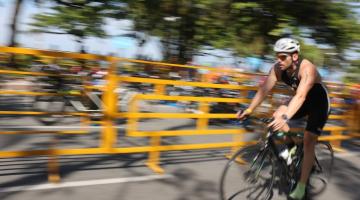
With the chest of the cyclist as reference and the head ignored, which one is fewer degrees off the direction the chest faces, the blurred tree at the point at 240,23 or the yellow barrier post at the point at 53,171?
the yellow barrier post

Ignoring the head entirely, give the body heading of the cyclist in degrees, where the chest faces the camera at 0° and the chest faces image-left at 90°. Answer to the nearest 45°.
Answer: approximately 45°

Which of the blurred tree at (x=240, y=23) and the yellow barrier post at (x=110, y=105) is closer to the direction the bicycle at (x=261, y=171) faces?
the yellow barrier post

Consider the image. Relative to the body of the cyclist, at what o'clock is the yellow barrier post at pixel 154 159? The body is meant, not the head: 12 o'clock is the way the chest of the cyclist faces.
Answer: The yellow barrier post is roughly at 2 o'clock from the cyclist.

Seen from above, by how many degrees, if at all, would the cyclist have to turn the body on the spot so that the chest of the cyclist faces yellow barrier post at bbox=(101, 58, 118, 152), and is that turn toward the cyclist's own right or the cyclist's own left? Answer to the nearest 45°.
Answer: approximately 45° to the cyclist's own right

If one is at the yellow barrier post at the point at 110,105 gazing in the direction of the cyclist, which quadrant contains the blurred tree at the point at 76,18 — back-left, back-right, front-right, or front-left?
back-left

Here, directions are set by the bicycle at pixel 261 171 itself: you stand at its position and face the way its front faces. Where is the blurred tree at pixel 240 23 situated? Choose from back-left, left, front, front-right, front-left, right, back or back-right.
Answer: back-right

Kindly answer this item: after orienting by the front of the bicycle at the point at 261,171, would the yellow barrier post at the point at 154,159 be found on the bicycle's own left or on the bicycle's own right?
on the bicycle's own right

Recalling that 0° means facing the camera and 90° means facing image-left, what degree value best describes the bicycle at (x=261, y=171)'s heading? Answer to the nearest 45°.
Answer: approximately 45°
